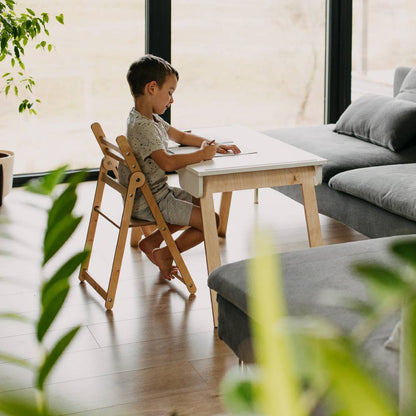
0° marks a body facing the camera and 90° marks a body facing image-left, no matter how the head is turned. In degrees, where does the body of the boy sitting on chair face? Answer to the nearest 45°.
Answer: approximately 270°

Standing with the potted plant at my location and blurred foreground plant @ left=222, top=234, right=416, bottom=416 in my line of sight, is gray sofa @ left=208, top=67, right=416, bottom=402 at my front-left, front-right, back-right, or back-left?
front-left

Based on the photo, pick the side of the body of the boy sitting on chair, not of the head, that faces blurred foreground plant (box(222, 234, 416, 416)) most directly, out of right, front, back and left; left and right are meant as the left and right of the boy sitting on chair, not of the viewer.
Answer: right

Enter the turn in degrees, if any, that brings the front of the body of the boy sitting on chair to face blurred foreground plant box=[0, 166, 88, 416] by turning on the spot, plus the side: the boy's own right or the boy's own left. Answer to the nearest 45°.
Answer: approximately 90° to the boy's own right

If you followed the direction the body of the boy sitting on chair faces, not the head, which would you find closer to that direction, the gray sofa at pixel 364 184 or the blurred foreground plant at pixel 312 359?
the gray sofa

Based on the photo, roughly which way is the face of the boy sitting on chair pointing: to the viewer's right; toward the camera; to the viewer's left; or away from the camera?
to the viewer's right
